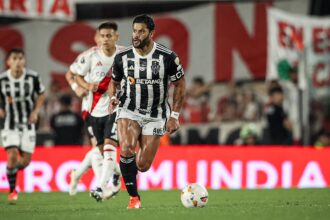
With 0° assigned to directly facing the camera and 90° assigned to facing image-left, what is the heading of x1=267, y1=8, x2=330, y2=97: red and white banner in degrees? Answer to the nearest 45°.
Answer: approximately 0°

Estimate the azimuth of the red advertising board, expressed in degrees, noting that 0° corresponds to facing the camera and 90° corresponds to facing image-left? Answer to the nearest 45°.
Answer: approximately 0°

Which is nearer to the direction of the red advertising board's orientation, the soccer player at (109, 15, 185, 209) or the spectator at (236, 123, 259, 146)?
the soccer player
